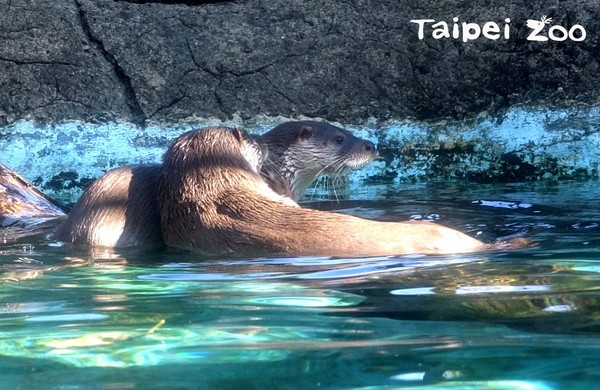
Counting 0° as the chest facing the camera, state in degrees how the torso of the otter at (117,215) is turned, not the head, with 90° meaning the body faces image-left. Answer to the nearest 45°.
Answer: approximately 270°

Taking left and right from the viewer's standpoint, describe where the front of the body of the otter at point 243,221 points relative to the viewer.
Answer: facing away from the viewer and to the left of the viewer

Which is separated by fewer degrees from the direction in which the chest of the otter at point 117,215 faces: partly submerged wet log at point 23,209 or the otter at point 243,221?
the otter

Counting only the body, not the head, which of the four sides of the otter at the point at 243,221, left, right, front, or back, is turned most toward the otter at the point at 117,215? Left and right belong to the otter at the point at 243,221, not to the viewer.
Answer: front

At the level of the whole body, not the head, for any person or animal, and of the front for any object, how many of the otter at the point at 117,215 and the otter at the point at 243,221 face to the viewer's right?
1

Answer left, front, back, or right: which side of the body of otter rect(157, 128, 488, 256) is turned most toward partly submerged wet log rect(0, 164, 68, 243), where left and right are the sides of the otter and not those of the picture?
front

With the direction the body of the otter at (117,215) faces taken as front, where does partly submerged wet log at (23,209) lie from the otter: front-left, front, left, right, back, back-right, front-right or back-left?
back-left
